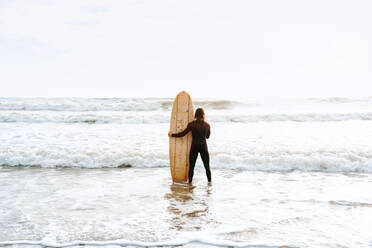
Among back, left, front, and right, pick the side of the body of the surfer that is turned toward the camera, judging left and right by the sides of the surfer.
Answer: back
